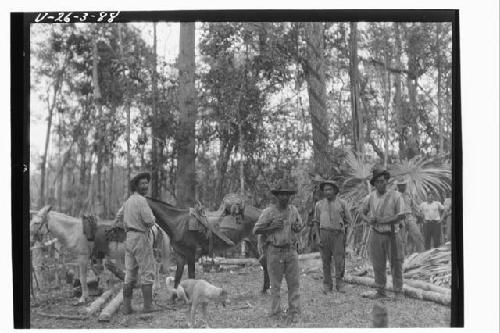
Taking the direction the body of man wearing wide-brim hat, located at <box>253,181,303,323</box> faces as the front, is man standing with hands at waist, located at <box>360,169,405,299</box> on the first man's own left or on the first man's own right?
on the first man's own left

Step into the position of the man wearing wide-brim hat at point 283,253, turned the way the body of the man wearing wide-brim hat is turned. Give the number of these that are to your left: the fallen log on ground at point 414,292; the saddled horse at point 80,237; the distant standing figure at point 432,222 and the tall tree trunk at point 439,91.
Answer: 3

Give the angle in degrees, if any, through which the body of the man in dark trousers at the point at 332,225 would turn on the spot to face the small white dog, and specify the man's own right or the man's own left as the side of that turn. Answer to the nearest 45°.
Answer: approximately 90° to the man's own right

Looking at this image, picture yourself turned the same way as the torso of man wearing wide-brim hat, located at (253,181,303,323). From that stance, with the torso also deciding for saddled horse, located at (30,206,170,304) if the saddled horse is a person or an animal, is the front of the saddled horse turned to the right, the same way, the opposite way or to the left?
to the right

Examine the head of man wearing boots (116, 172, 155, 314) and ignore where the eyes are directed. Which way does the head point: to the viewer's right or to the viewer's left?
to the viewer's right

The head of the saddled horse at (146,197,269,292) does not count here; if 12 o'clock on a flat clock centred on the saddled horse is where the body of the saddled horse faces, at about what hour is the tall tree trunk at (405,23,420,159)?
The tall tree trunk is roughly at 4 o'clock from the saddled horse.

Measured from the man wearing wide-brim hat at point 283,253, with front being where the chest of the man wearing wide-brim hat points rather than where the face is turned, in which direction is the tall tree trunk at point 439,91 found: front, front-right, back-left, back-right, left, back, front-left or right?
left

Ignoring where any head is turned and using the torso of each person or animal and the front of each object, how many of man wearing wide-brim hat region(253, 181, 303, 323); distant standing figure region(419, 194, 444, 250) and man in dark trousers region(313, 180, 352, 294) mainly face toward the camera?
3

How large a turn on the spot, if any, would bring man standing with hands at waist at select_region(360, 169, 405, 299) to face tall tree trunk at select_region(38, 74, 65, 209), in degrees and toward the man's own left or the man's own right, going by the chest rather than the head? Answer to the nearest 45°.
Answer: approximately 135° to the man's own right
